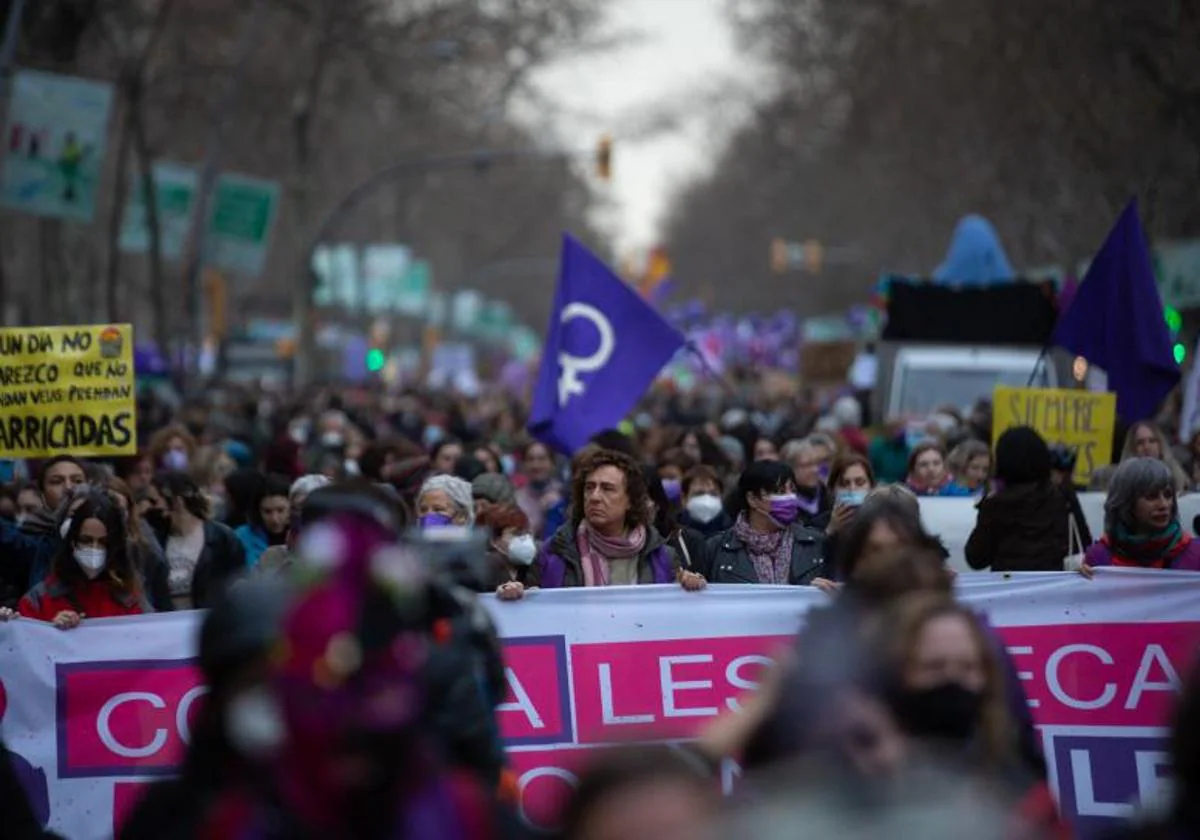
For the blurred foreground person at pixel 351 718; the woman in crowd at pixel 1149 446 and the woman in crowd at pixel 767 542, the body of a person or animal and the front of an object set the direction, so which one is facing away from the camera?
the blurred foreground person

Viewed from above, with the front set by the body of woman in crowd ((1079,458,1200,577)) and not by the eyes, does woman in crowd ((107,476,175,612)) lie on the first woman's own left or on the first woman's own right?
on the first woman's own right

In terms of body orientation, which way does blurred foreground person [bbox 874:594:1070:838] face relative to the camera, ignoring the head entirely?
toward the camera

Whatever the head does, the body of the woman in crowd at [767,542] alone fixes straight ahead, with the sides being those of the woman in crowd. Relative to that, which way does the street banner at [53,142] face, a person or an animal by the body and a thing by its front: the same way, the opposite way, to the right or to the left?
the same way

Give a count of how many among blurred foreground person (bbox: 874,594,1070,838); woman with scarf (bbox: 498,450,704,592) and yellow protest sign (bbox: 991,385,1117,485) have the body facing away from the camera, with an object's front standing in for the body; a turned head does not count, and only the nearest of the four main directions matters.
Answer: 0

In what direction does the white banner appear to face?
toward the camera

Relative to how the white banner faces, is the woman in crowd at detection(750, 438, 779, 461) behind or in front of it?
behind

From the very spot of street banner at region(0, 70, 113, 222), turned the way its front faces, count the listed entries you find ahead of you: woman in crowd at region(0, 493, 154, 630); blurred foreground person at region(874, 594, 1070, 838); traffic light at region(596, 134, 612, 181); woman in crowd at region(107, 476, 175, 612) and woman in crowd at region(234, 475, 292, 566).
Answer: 4

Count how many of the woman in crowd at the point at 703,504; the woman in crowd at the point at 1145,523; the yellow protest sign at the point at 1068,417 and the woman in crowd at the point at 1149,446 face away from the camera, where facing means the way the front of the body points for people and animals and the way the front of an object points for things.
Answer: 0

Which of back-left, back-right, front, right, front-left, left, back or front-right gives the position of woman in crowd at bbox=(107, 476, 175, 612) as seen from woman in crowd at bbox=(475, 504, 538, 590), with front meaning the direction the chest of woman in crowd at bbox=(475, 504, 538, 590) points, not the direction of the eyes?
back-right

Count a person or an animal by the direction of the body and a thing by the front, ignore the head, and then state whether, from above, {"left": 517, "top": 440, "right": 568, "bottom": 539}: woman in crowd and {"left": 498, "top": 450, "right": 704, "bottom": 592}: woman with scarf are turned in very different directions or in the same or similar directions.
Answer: same or similar directions

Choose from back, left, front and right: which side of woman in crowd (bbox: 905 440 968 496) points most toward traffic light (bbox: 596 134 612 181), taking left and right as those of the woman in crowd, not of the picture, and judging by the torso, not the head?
back

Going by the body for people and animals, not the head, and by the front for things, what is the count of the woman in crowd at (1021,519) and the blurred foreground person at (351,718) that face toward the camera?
0

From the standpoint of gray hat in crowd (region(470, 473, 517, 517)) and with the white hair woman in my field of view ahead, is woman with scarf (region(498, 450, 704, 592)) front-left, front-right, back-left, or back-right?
front-left

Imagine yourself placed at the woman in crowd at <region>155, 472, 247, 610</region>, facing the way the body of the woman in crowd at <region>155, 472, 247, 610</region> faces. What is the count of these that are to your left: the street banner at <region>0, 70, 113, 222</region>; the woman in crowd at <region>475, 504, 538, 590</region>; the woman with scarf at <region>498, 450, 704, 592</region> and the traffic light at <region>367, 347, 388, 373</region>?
2

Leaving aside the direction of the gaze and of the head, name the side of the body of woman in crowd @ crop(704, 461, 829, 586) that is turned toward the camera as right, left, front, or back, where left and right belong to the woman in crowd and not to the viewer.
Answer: front

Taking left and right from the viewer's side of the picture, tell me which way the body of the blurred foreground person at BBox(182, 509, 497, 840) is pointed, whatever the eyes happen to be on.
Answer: facing away from the viewer

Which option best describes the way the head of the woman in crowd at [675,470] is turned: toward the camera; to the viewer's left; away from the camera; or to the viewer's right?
toward the camera

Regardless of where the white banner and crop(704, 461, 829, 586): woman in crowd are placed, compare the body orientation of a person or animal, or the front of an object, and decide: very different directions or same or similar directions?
same or similar directions

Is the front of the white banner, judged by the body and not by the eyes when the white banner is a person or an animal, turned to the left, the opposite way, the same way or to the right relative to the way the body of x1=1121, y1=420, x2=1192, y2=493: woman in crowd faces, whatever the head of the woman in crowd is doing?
the same way

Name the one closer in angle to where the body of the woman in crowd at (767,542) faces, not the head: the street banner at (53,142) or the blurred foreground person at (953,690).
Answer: the blurred foreground person
